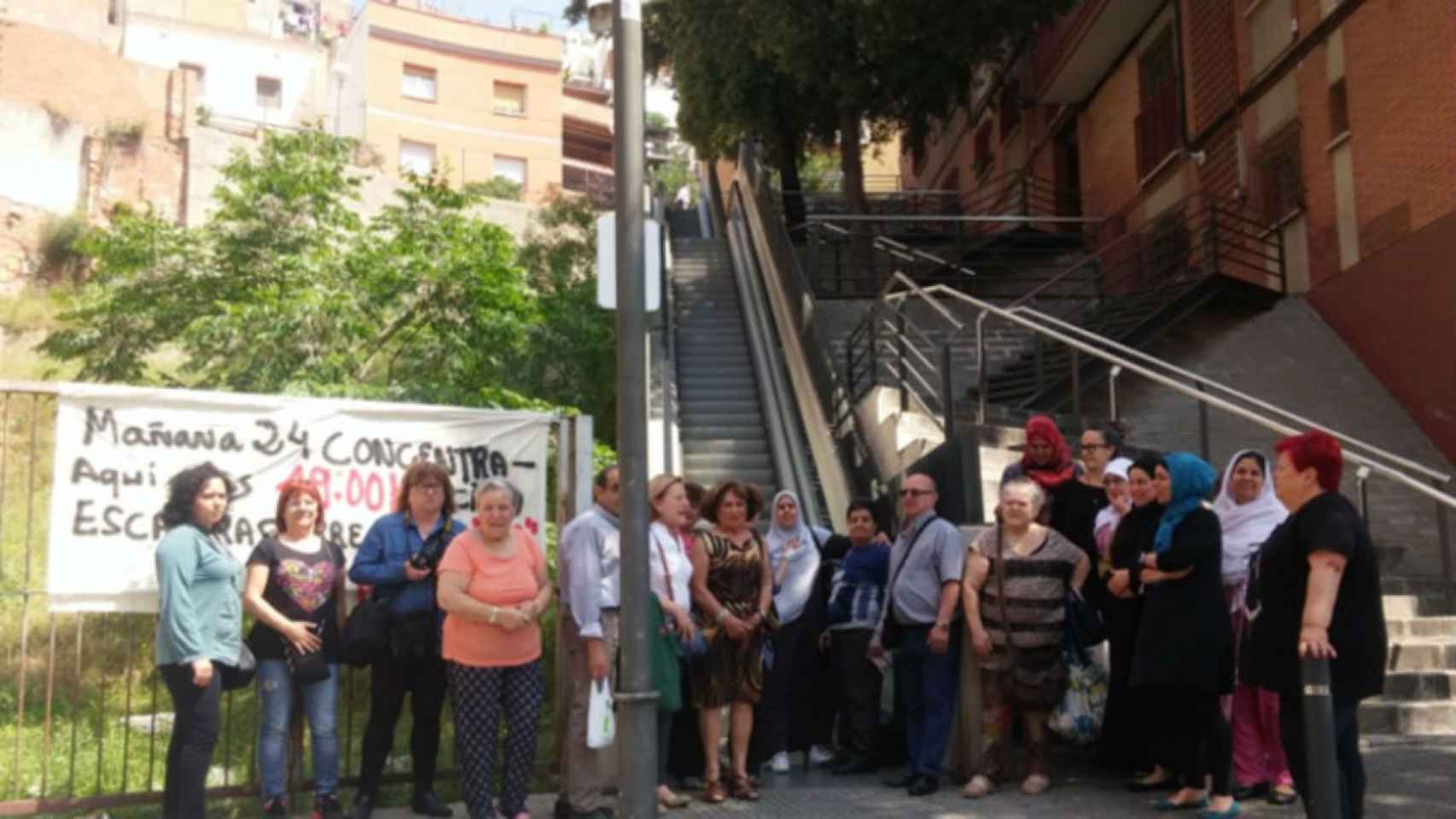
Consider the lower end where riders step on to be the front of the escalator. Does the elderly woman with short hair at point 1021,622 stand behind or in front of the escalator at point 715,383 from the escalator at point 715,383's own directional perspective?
in front

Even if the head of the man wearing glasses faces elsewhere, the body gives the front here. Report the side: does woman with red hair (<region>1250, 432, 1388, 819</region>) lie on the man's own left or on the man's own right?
on the man's own left

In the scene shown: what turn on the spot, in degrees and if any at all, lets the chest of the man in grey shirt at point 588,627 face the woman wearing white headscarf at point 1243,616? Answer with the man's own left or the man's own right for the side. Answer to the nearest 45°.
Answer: approximately 45° to the man's own left

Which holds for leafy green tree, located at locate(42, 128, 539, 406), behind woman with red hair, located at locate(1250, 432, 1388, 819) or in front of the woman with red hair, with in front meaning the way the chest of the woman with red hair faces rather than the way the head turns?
in front

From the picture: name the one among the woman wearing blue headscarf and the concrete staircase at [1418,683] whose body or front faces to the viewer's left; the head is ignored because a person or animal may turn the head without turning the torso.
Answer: the woman wearing blue headscarf

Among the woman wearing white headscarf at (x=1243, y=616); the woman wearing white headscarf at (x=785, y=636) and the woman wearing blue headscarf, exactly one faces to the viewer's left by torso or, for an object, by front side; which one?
the woman wearing blue headscarf

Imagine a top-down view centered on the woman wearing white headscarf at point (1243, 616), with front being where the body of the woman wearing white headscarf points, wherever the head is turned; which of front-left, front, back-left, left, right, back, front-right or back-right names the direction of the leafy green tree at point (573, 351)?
back-right

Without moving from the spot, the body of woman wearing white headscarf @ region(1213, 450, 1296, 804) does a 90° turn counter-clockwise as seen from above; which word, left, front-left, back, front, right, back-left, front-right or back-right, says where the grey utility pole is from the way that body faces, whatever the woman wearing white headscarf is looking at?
back-right

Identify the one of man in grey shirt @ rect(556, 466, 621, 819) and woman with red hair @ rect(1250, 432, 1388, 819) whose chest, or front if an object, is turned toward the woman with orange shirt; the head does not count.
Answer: the woman with red hair

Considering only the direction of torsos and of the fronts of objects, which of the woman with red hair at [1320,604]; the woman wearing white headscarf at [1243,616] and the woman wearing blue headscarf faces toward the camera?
the woman wearing white headscarf
